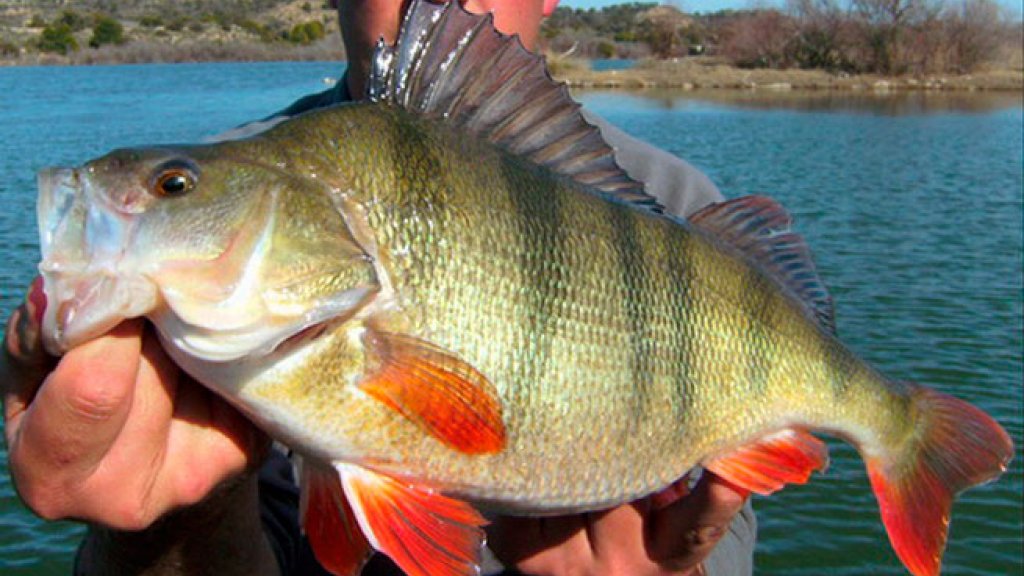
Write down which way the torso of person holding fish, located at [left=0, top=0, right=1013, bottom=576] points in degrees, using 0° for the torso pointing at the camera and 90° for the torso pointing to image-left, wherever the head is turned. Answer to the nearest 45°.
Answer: approximately 0°
